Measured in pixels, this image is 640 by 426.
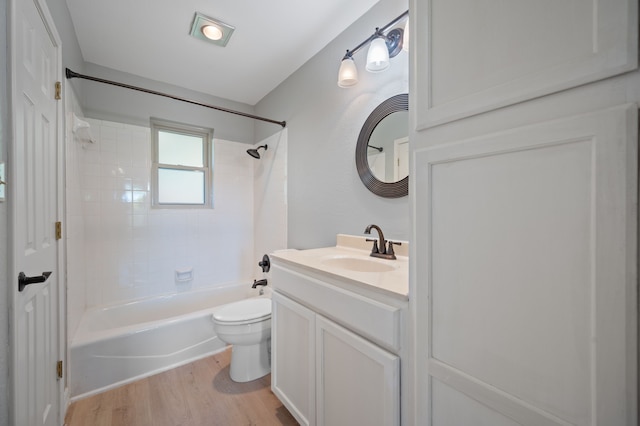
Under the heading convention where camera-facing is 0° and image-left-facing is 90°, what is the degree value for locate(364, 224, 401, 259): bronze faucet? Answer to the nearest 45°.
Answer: approximately 45°

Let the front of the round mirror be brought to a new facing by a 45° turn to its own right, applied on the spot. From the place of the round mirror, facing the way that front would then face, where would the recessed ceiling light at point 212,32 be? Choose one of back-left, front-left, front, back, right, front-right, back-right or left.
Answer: front

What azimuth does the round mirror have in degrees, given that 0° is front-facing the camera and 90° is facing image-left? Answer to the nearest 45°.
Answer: approximately 45°

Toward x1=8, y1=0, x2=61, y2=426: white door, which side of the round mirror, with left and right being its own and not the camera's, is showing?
front

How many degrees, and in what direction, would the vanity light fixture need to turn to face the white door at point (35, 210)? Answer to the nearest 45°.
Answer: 0° — it already faces it

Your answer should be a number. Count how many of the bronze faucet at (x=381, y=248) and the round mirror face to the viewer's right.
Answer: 0

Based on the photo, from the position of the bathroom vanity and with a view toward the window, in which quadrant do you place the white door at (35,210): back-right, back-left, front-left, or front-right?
front-left

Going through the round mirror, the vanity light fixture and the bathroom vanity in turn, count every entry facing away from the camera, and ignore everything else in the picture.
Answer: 0

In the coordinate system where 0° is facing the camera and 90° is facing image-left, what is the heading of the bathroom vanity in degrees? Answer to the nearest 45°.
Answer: approximately 45°

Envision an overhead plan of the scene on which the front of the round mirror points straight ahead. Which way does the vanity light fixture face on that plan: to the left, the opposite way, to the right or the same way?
the same way

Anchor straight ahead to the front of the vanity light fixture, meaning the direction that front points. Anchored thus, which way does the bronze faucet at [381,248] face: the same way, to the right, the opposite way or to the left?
the same way

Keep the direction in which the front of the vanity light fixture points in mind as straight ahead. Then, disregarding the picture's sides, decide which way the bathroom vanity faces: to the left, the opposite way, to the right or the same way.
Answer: the same way
